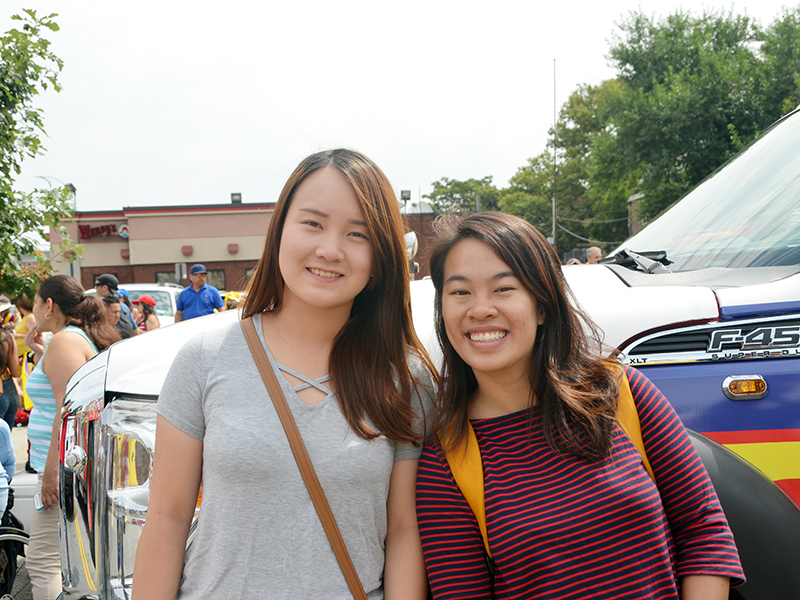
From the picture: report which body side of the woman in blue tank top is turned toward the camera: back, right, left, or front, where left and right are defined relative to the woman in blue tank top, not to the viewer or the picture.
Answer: left

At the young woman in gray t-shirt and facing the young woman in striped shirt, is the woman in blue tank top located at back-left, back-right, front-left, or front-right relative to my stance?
back-left

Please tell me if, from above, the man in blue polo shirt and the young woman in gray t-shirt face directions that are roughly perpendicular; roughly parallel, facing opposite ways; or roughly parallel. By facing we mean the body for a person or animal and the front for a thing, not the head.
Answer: roughly parallel

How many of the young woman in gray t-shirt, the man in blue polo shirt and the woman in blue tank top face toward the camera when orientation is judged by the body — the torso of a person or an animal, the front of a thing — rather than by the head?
2

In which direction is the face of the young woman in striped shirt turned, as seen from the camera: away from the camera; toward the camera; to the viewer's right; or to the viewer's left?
toward the camera

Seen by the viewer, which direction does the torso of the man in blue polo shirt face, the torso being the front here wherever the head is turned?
toward the camera

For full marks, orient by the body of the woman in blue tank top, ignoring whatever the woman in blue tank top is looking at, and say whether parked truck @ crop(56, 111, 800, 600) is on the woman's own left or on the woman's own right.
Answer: on the woman's own left

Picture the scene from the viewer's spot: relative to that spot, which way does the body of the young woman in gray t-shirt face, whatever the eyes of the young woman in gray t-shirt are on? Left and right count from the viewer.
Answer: facing the viewer

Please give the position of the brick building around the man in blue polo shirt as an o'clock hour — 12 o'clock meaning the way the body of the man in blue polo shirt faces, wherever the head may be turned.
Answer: The brick building is roughly at 6 o'clock from the man in blue polo shirt.

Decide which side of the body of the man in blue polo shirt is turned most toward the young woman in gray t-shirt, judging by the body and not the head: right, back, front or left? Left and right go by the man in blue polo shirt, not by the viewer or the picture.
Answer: front

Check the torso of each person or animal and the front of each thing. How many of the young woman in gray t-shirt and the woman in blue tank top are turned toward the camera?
1

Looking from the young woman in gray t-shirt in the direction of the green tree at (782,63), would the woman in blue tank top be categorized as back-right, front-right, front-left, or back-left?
front-left

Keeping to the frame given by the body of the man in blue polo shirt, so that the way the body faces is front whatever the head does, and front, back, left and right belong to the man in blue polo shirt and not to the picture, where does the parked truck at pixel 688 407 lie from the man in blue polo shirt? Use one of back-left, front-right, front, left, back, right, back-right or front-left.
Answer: front
